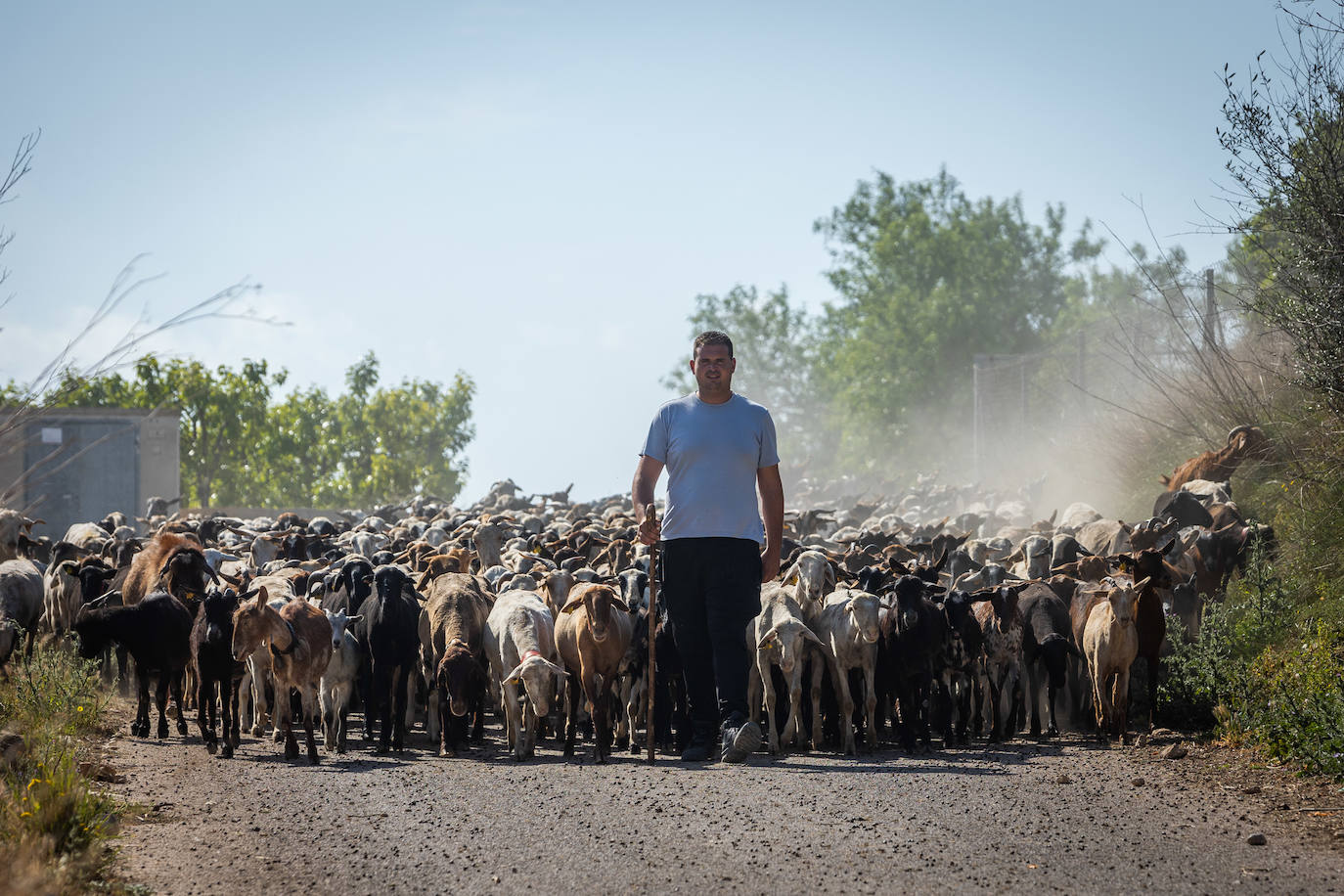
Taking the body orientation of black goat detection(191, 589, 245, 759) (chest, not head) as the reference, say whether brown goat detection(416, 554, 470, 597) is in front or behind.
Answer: behind

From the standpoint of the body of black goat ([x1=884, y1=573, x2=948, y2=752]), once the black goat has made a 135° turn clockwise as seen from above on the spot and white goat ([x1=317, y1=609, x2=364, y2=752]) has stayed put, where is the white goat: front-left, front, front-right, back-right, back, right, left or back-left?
front-left

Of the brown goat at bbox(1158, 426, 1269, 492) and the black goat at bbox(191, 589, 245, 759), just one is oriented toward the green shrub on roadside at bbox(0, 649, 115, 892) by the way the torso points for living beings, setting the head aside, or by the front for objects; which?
the black goat

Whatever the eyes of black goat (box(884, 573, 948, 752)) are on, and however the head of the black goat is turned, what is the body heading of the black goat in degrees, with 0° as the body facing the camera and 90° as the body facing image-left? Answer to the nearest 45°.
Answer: approximately 0°

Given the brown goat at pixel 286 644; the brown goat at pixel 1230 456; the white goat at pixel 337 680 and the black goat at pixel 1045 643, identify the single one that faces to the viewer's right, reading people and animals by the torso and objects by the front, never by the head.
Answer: the brown goat at pixel 1230 456

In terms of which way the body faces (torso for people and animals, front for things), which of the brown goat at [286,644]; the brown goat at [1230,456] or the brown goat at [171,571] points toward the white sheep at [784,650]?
the brown goat at [171,571]

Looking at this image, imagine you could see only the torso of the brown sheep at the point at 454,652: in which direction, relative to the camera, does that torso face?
toward the camera

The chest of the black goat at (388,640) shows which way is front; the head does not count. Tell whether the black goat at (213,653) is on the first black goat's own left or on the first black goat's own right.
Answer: on the first black goat's own right

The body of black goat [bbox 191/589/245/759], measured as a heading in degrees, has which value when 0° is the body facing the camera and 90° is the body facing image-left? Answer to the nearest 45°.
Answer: approximately 0°

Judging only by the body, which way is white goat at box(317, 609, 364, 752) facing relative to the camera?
toward the camera

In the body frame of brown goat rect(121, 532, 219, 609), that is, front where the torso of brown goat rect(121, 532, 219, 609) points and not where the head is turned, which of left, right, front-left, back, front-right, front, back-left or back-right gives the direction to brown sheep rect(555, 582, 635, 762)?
front

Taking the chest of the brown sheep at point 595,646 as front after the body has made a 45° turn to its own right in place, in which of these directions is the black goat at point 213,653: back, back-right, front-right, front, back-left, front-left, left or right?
front-right

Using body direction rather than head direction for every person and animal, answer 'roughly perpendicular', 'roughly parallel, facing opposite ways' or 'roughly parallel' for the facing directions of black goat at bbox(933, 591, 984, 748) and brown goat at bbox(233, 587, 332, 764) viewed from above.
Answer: roughly parallel

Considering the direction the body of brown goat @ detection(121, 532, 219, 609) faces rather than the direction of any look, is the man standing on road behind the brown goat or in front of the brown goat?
in front

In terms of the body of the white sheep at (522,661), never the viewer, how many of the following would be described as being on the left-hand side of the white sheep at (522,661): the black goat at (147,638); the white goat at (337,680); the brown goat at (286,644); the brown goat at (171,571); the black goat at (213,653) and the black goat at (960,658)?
1
